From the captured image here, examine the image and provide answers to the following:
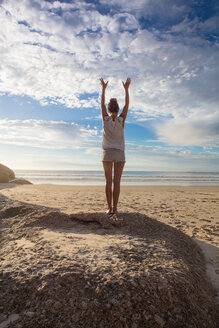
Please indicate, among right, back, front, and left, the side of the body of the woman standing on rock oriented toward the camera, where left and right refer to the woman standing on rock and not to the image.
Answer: back

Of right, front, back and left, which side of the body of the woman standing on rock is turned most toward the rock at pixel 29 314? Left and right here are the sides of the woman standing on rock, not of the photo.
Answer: back

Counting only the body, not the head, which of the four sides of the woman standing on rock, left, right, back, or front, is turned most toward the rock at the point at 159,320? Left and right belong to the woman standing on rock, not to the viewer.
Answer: back
